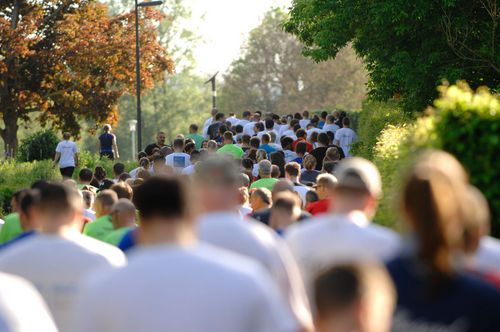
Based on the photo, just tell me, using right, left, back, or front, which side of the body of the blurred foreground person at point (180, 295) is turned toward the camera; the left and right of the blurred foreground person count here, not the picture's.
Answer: back

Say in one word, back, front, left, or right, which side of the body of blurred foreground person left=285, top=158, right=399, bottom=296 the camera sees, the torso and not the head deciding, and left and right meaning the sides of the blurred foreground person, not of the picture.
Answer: back

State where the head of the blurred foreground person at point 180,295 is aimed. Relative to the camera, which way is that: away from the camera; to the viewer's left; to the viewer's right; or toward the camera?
away from the camera

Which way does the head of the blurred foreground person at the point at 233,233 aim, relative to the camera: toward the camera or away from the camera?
away from the camera

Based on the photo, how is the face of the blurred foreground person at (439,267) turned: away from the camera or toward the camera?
away from the camera

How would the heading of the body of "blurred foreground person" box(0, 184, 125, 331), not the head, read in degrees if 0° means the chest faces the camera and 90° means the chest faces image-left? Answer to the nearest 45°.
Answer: approximately 180°

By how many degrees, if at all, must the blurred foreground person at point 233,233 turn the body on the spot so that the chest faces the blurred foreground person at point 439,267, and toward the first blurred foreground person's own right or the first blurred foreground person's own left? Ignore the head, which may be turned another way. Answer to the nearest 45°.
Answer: approximately 135° to the first blurred foreground person's own right

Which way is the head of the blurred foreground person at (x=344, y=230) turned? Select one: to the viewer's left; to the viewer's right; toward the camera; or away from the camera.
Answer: away from the camera

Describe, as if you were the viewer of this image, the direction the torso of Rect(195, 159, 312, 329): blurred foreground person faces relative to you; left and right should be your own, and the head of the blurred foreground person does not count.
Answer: facing away from the viewer

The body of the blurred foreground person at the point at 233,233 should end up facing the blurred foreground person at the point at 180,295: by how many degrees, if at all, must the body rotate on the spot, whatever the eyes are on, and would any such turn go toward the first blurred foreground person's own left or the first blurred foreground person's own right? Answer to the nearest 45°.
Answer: approximately 180°

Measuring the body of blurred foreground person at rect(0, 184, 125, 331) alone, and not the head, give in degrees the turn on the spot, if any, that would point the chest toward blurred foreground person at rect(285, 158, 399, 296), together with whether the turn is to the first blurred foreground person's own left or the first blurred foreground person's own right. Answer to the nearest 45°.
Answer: approximately 90° to the first blurred foreground person's own right

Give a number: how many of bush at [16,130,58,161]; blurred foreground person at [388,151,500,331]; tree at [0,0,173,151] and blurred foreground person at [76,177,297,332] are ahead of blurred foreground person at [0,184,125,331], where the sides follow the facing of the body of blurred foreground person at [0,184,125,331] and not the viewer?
2
